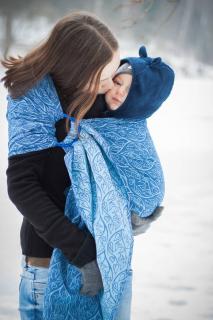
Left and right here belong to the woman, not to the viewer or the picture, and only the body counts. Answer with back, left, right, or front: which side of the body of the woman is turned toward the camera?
right

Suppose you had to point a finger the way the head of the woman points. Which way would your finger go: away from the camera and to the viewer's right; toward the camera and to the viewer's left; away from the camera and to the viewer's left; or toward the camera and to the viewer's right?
away from the camera and to the viewer's right
